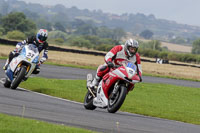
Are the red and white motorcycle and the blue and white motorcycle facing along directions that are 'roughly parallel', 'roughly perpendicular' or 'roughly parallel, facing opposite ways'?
roughly parallel

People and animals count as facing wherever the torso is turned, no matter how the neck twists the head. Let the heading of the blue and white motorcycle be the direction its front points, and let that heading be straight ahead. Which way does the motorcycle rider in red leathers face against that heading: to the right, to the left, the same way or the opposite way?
the same way

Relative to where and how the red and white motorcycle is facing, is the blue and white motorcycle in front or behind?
behind

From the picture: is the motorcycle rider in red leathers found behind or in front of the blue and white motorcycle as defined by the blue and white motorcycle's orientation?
in front
